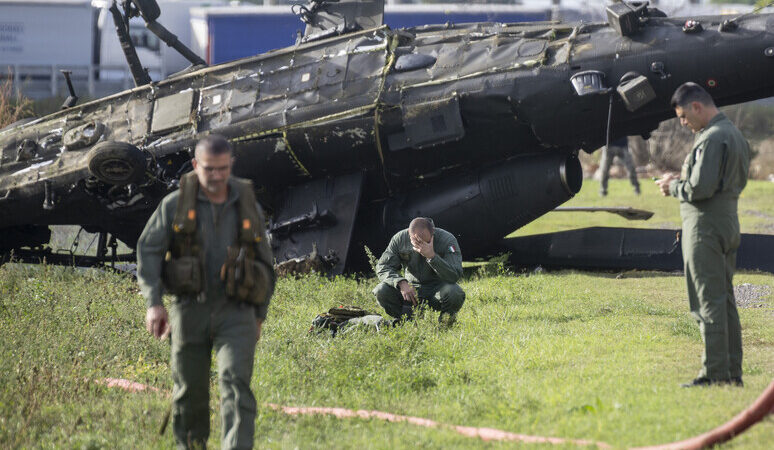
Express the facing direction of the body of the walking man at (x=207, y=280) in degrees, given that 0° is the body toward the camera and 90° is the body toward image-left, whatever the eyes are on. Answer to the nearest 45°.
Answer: approximately 0°

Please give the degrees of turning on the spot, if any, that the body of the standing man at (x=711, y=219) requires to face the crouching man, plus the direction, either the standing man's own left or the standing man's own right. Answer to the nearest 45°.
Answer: approximately 45° to the standing man's own right

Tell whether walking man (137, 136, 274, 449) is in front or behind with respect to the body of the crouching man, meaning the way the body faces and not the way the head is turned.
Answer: in front

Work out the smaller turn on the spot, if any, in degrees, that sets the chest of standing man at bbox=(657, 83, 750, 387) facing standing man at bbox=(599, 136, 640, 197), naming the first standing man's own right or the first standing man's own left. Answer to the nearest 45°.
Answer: approximately 90° to the first standing man's own right

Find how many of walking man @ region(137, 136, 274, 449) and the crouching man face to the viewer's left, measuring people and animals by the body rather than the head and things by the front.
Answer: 0

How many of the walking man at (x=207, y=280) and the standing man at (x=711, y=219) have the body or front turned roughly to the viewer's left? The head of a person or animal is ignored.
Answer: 1

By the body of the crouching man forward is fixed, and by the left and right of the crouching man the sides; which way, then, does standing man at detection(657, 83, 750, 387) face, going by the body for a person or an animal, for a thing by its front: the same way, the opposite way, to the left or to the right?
to the right

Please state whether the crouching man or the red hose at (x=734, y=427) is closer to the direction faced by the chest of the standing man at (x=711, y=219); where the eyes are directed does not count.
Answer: the crouching man

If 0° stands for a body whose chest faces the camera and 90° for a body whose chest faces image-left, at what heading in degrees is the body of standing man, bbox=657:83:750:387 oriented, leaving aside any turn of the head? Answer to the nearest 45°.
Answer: approximately 90°
